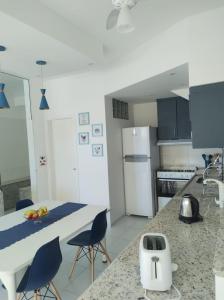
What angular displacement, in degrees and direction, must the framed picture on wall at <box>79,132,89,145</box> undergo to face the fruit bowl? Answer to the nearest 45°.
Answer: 0° — it already faces it

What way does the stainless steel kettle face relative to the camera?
to the viewer's left

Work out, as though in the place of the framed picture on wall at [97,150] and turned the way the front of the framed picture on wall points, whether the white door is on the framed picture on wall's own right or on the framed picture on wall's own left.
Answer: on the framed picture on wall's own right

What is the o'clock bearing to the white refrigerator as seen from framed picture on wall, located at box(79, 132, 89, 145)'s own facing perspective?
The white refrigerator is roughly at 9 o'clock from the framed picture on wall.

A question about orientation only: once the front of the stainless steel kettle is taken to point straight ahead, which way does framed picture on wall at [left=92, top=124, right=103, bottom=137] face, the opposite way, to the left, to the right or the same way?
to the left
